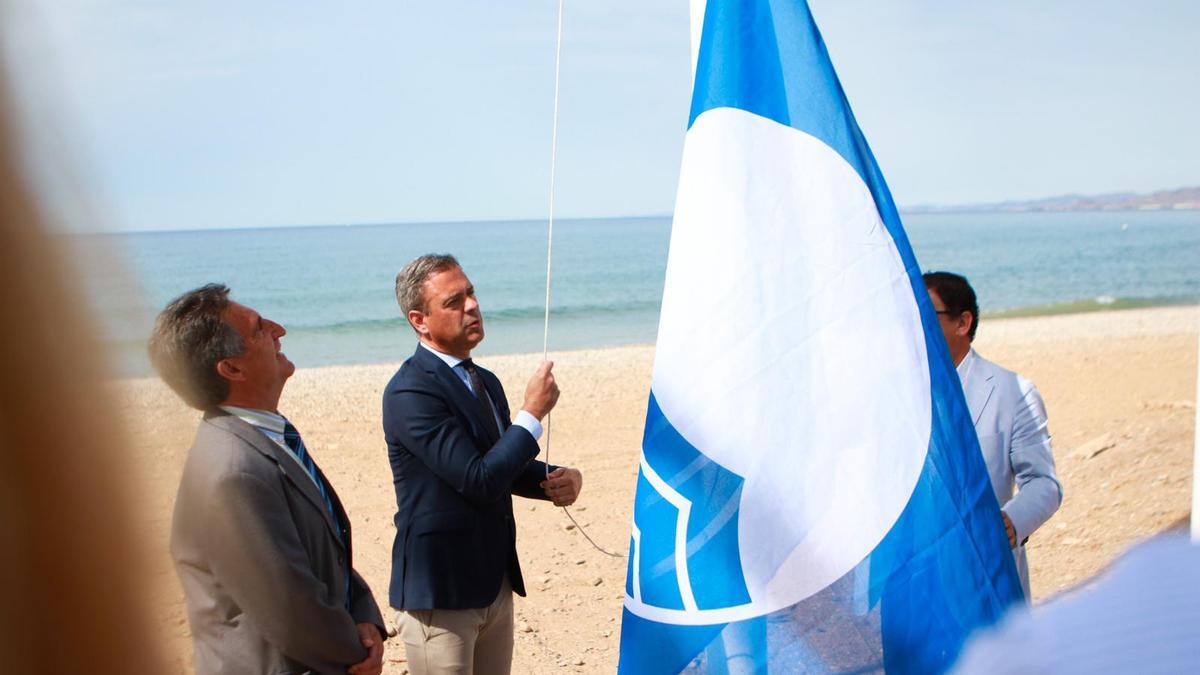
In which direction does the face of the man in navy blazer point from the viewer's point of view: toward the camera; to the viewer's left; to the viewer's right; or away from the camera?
to the viewer's right

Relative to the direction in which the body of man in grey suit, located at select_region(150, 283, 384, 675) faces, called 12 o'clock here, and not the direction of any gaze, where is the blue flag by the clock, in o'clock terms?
The blue flag is roughly at 12 o'clock from the man in grey suit.

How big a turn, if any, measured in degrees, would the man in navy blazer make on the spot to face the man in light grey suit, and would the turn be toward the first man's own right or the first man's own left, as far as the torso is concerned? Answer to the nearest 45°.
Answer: approximately 45° to the first man's own left

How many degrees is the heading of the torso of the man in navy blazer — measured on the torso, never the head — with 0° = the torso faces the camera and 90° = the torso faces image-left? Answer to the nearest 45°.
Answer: approximately 315°

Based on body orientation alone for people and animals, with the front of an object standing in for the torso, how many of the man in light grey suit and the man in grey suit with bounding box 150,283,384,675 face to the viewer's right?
1

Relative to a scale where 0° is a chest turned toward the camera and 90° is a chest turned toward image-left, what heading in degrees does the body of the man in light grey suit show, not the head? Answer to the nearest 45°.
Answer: approximately 45°

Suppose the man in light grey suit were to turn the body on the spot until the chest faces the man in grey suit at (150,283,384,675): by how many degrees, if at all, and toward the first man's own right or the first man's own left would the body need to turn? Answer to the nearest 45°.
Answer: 0° — they already face them

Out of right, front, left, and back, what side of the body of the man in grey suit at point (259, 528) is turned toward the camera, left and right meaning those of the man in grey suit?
right

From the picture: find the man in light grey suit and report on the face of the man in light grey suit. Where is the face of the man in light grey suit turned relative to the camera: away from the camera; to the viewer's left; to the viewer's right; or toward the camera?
to the viewer's left

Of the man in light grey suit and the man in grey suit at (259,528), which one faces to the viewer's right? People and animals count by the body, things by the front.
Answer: the man in grey suit

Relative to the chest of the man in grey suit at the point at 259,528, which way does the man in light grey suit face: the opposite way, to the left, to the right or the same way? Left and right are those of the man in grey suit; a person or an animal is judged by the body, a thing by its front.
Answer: the opposite way

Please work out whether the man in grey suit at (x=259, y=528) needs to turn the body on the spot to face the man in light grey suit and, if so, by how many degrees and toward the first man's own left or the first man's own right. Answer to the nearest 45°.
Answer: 0° — they already face them

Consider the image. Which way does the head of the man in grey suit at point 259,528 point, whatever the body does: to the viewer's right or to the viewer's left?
to the viewer's right
